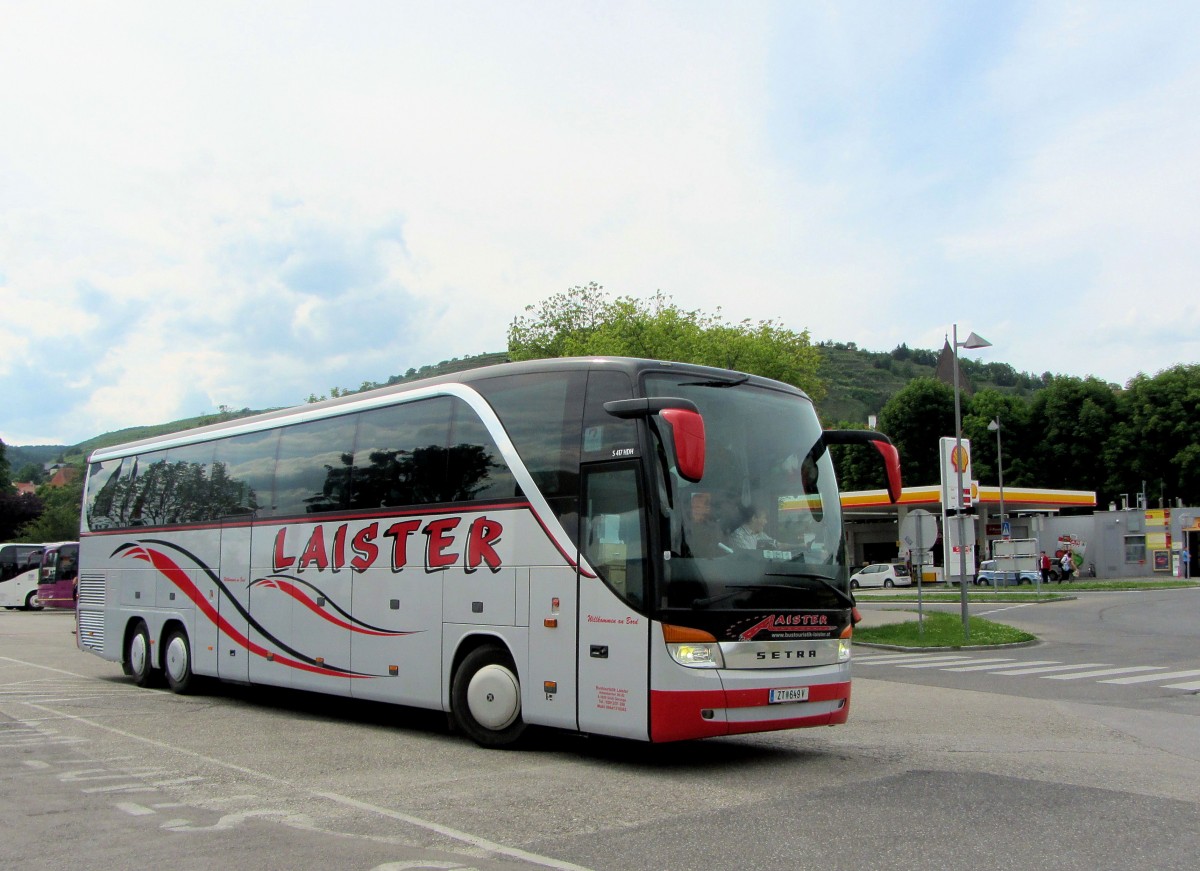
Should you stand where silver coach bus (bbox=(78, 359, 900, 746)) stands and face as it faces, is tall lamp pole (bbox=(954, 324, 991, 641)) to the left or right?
on its left

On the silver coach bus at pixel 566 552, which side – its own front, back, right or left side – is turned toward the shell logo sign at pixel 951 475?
left

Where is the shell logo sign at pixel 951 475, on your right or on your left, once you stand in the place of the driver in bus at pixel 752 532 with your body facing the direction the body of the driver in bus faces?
on your left

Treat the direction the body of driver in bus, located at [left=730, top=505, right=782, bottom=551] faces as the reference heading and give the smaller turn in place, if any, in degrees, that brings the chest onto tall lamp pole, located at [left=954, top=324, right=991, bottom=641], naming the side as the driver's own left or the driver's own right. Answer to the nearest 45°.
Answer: approximately 135° to the driver's own left

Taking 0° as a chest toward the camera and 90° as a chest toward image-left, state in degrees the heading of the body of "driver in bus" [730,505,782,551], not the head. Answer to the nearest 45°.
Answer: approximately 315°

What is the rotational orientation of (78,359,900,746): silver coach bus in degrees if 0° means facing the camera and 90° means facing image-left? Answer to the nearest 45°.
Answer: approximately 315°
